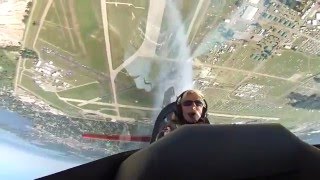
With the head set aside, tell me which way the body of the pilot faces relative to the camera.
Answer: toward the camera
